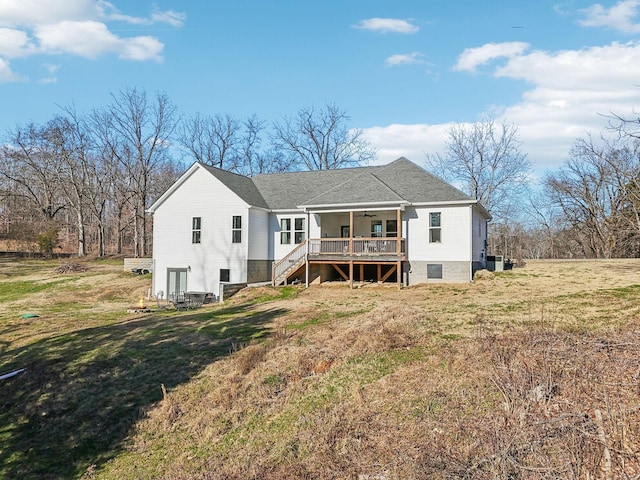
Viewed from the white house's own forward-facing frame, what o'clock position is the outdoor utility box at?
The outdoor utility box is roughly at 3 o'clock from the white house.

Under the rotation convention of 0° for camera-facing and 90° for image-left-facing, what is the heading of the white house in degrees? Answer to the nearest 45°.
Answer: approximately 180°
